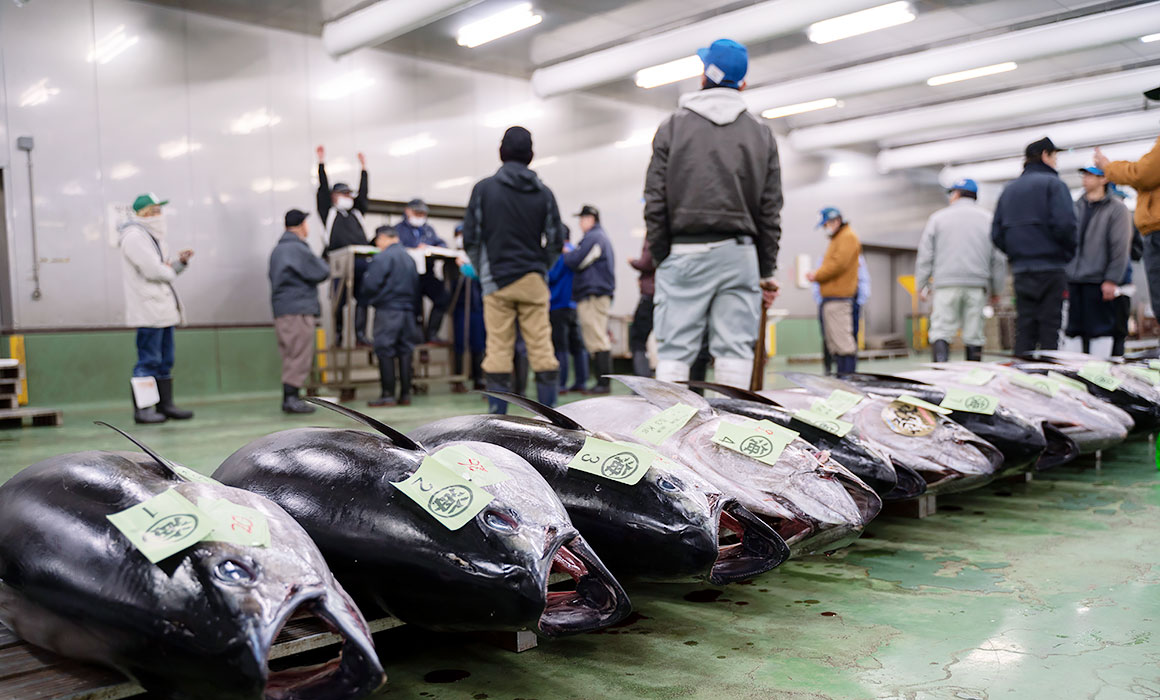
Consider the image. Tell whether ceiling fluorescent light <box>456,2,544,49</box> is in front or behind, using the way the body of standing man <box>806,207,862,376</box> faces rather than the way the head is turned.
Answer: in front

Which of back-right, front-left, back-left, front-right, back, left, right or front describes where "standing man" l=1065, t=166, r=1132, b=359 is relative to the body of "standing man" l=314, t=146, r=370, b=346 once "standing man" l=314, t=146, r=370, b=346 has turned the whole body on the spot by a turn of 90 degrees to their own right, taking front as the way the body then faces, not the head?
back-left

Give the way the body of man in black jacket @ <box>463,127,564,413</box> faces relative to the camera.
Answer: away from the camera

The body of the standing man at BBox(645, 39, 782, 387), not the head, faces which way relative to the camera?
away from the camera

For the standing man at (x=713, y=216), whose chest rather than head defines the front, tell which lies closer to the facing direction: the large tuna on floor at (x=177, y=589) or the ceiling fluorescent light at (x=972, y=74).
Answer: the ceiling fluorescent light

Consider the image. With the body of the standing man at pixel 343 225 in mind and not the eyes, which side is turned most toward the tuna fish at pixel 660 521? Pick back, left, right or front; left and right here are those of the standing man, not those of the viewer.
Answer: front

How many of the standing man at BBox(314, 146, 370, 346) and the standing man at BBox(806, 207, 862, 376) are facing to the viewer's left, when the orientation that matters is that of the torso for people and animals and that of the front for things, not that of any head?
1

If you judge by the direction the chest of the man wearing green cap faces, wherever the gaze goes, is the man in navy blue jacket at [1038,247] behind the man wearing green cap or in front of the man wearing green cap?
in front

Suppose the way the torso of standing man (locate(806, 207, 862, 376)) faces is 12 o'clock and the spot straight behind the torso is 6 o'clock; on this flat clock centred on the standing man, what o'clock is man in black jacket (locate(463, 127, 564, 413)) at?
The man in black jacket is roughly at 10 o'clock from the standing man.

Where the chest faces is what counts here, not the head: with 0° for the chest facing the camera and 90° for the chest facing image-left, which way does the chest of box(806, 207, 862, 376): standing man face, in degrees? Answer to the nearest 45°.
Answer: approximately 90°

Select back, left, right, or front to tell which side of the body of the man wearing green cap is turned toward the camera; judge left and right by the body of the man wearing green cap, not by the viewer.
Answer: right
